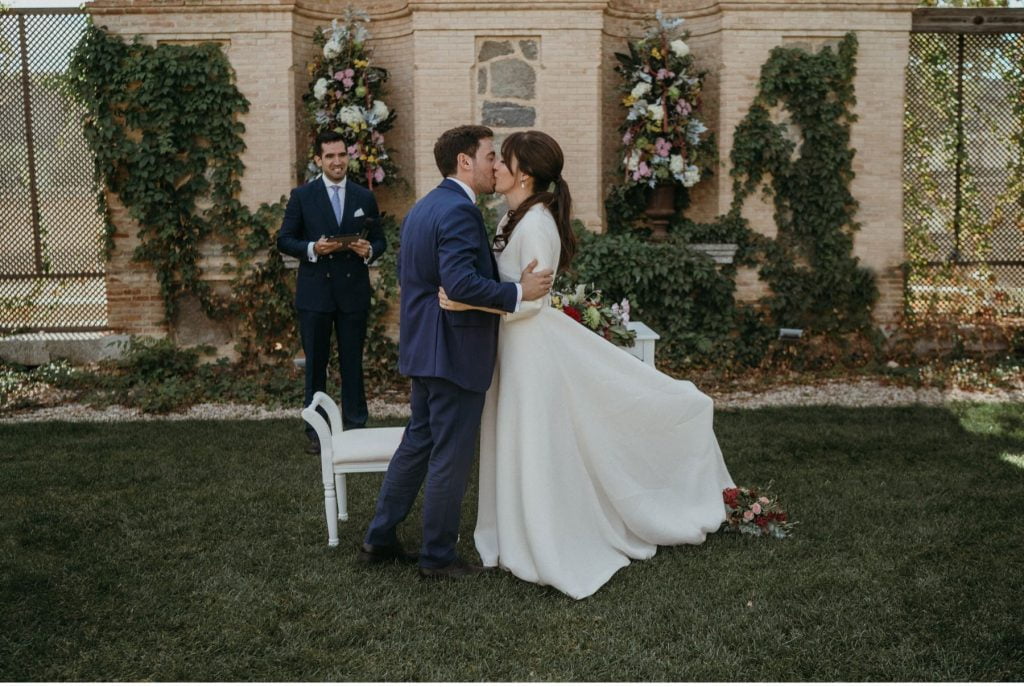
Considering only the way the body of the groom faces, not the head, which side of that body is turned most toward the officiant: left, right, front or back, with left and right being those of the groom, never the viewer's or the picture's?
left

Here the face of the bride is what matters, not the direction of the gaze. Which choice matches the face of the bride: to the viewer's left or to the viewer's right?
to the viewer's left

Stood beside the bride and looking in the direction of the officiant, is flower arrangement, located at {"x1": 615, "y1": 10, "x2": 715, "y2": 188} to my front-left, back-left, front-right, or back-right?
front-right

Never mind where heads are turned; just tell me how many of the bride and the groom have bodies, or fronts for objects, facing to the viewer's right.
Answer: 1

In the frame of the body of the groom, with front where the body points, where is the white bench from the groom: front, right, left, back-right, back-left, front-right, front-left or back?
back-left

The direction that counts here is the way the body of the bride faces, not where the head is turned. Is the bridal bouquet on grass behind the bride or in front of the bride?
behind

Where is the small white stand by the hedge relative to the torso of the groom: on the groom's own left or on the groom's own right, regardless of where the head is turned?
on the groom's own left

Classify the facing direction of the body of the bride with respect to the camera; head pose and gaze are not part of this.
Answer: to the viewer's left

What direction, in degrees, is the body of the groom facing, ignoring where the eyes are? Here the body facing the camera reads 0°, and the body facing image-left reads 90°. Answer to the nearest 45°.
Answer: approximately 270°

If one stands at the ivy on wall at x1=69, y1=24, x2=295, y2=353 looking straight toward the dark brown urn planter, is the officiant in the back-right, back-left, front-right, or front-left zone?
front-right

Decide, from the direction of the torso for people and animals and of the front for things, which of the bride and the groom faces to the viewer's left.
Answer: the bride

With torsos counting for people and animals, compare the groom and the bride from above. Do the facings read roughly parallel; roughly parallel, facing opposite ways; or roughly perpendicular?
roughly parallel, facing opposite ways

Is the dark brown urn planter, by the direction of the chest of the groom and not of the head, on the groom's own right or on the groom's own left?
on the groom's own left

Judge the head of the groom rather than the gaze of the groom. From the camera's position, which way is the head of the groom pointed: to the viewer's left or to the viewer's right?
to the viewer's right

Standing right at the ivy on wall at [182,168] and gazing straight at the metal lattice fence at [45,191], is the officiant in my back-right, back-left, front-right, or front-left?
back-left
